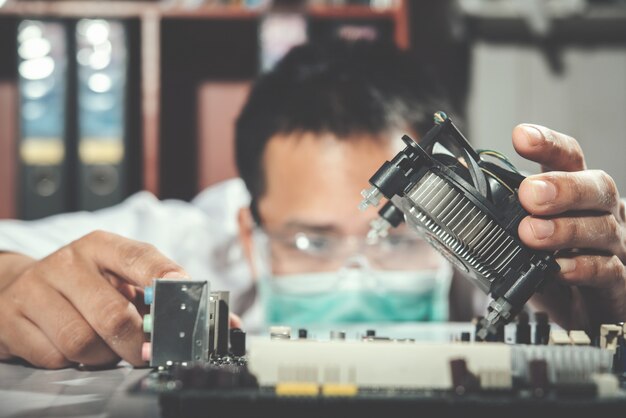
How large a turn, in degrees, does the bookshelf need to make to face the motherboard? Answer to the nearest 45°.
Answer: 0° — it already faces it

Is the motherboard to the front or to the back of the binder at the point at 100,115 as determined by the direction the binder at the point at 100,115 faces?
to the front

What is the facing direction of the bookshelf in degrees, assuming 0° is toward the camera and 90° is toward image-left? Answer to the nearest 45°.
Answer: approximately 0°

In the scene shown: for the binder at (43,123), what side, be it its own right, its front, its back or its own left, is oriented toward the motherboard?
front
